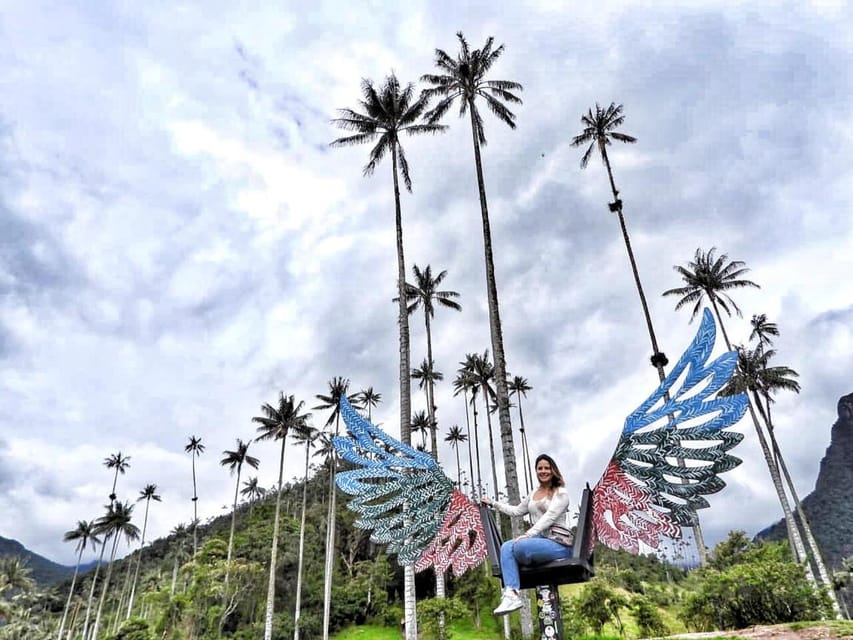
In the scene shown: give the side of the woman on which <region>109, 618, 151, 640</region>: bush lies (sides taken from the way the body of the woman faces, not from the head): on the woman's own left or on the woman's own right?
on the woman's own right

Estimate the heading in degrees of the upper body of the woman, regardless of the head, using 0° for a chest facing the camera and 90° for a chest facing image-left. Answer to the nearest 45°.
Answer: approximately 45°

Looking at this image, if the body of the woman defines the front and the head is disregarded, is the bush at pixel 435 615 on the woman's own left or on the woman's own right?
on the woman's own right

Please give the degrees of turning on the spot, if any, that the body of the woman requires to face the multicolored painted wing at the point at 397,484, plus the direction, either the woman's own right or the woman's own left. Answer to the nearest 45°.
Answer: approximately 45° to the woman's own right
